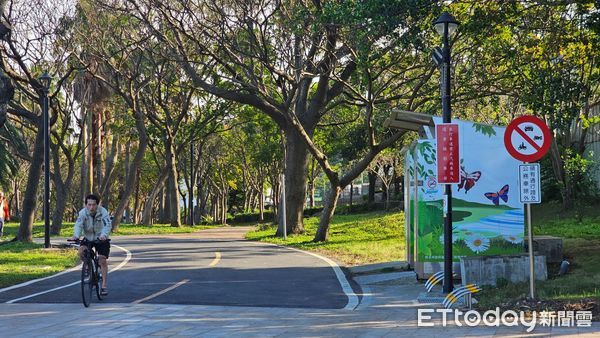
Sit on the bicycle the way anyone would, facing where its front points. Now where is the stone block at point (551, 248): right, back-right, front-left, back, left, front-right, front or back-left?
left

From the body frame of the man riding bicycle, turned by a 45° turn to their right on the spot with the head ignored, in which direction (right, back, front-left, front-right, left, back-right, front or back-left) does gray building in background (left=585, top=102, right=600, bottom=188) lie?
back

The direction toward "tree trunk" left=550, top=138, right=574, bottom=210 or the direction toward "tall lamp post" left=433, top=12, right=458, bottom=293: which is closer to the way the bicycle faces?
the tall lamp post

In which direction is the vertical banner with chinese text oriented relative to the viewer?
toward the camera

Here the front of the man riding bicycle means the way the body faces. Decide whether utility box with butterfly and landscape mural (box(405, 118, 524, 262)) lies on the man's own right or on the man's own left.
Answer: on the man's own left

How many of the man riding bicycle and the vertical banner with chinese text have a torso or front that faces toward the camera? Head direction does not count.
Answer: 2

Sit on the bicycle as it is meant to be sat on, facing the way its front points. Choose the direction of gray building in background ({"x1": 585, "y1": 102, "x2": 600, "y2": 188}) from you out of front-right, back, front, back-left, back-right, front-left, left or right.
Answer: back-left

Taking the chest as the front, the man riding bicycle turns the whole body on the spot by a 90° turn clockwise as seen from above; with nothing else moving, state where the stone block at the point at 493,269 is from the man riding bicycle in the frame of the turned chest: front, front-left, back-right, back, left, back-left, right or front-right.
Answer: back

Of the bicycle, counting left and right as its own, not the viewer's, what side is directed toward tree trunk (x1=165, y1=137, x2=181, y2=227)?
back

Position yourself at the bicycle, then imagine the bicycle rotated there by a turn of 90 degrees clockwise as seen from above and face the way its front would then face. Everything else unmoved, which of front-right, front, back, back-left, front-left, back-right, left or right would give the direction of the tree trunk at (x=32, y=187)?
right

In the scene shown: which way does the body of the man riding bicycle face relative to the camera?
toward the camera

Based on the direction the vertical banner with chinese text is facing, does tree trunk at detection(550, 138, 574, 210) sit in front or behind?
behind

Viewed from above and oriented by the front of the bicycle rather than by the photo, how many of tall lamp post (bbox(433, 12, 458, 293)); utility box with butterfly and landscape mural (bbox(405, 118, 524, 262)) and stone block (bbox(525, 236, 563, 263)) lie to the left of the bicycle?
3
